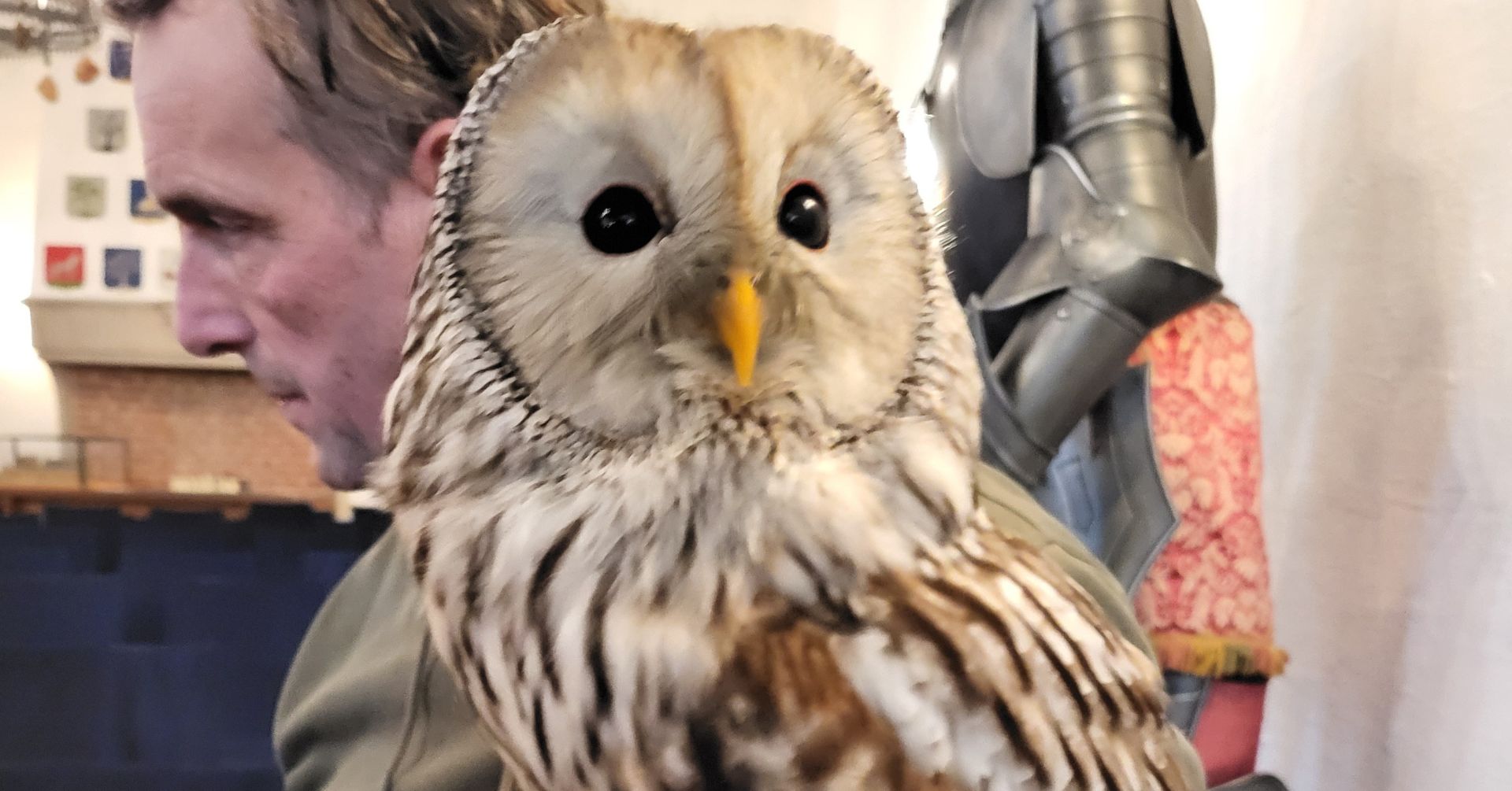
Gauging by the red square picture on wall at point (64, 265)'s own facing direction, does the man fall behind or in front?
in front

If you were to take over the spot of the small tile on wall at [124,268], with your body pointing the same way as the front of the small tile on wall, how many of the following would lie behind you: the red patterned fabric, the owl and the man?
0

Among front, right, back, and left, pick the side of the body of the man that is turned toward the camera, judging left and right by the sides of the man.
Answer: left

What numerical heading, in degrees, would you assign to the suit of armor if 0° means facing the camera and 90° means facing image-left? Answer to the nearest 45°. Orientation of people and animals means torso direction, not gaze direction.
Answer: approximately 90°

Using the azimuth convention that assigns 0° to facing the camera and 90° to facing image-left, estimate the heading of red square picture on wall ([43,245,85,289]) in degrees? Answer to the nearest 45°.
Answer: approximately 0°

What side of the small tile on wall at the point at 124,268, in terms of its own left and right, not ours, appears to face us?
front

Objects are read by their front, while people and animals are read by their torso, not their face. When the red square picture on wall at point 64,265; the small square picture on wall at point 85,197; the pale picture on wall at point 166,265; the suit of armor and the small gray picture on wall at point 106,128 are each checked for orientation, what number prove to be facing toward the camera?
4

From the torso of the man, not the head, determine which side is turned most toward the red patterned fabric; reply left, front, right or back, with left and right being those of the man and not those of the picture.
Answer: back

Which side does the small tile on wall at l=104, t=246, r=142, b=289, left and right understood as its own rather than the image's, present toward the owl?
front

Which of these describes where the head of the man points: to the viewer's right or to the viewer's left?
to the viewer's left

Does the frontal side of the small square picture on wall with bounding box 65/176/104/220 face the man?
yes

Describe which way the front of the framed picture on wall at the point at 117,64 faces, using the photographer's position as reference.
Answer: facing the viewer

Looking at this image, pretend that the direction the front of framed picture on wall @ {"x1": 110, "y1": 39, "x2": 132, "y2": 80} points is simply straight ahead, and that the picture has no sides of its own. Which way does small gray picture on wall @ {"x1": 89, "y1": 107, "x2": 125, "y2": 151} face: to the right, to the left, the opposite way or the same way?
the same way

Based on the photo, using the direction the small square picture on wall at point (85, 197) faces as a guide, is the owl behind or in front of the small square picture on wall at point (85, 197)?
in front

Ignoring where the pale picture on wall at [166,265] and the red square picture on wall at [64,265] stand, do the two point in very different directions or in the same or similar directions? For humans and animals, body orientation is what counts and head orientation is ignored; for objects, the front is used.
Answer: same or similar directions

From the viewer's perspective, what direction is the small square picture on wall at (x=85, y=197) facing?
toward the camera

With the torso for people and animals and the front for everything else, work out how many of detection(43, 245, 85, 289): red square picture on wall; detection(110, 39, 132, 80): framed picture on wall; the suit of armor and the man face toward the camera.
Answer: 2

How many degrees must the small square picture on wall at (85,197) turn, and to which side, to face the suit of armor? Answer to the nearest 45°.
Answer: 0° — it already faces it
